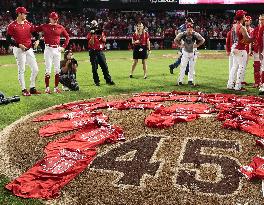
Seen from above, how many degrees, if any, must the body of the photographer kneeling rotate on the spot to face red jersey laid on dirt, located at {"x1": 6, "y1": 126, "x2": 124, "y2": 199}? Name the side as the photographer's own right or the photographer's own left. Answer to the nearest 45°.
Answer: approximately 45° to the photographer's own right

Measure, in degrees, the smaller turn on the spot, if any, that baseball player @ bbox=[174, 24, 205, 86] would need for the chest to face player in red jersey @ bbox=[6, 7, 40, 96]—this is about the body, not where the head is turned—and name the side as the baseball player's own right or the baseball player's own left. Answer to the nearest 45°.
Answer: approximately 45° to the baseball player's own right

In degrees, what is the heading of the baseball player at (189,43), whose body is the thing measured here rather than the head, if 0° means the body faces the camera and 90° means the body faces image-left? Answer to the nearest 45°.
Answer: approximately 0°

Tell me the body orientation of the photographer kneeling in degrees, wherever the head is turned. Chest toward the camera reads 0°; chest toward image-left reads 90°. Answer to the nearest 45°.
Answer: approximately 315°
